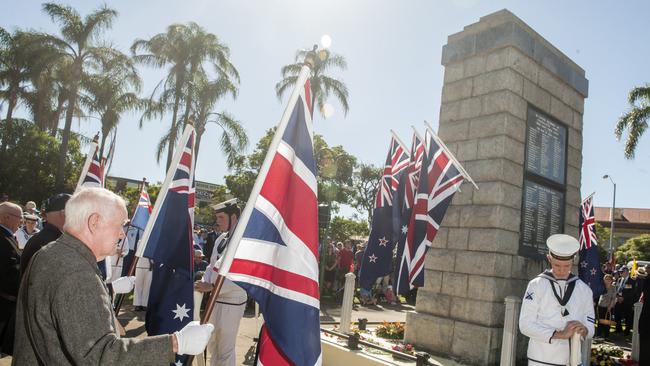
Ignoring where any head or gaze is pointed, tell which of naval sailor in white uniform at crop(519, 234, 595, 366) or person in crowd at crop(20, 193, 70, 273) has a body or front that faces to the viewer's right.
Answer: the person in crowd

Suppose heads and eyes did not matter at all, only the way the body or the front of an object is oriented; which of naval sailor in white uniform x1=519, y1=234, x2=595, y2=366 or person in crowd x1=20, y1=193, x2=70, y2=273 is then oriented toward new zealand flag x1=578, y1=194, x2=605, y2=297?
the person in crowd

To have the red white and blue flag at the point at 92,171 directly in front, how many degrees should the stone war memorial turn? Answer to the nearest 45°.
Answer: approximately 90° to its right

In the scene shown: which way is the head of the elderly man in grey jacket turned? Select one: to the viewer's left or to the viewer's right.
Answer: to the viewer's right

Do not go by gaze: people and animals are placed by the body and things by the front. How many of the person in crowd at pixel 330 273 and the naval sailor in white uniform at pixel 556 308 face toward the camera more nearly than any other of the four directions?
2

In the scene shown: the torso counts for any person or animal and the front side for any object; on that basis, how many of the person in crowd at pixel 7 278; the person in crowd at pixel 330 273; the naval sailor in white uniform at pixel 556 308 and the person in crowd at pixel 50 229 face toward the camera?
2

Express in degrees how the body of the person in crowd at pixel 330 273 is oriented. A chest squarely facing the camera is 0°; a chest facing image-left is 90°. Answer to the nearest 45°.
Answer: approximately 0°

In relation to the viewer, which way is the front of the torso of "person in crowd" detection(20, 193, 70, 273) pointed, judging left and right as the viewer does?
facing to the right of the viewer

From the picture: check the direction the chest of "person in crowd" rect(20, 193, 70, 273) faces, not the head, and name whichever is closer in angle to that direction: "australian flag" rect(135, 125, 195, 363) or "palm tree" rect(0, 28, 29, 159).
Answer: the australian flag
